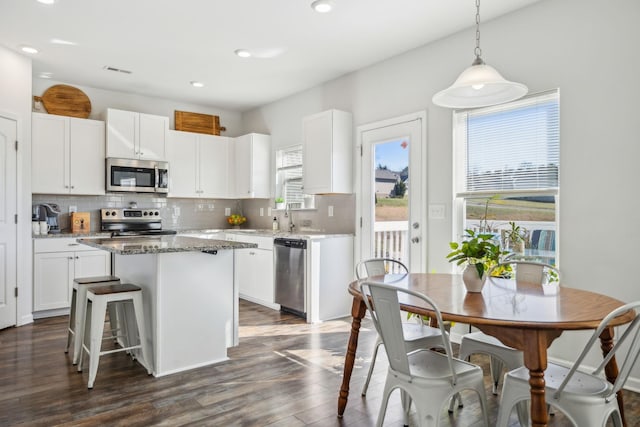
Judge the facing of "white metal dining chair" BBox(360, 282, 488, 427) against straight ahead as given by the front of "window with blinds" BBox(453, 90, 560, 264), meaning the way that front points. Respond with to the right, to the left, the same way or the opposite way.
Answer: the opposite way

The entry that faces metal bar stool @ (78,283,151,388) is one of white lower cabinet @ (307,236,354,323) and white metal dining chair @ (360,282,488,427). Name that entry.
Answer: the white lower cabinet

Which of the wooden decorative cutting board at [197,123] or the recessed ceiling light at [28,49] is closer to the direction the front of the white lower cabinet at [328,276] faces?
the recessed ceiling light

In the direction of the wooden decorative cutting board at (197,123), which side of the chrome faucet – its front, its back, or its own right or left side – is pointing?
right

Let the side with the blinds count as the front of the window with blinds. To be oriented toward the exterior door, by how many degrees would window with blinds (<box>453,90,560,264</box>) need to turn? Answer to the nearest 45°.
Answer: approximately 90° to its right

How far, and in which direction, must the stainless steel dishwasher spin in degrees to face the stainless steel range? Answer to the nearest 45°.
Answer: approximately 90° to its right

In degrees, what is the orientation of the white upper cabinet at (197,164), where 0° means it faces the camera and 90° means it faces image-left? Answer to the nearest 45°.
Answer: approximately 0°

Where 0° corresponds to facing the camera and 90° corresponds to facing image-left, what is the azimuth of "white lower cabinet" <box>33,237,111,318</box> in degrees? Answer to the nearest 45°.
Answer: approximately 0°

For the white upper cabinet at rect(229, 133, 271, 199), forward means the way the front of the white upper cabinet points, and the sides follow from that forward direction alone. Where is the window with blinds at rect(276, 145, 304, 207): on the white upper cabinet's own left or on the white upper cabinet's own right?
on the white upper cabinet's own left

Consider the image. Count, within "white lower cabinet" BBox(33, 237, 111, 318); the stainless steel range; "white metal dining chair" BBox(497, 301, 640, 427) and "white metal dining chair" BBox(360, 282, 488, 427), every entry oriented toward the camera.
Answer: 2

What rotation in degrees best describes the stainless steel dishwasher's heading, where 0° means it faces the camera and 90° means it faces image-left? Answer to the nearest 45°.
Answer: approximately 45°

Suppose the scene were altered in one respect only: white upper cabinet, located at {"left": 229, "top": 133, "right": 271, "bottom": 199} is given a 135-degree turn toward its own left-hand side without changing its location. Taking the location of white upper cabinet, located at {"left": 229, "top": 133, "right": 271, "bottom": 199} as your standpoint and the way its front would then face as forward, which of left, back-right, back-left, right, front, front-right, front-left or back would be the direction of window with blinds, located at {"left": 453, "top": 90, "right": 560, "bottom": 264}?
front-right

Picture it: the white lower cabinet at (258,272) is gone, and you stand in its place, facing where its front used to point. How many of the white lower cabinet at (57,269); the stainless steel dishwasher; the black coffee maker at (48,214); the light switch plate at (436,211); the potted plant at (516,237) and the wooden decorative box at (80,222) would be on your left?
3
